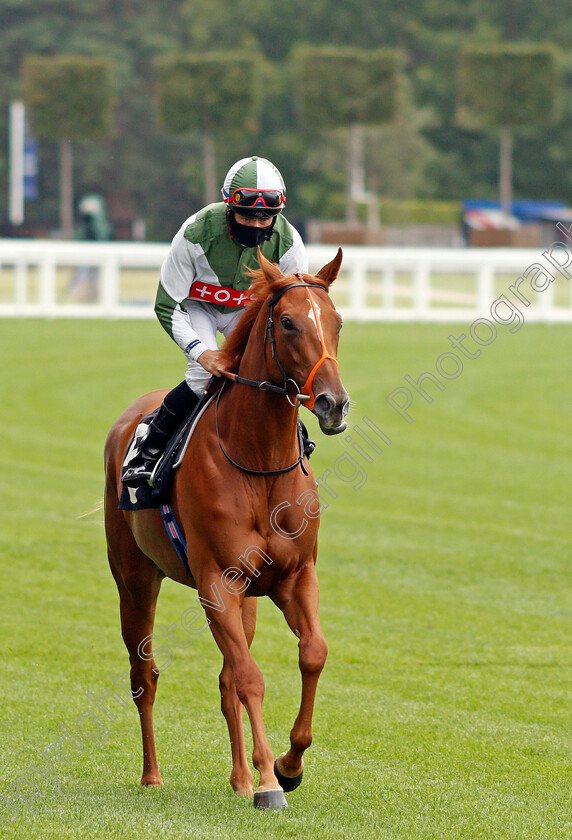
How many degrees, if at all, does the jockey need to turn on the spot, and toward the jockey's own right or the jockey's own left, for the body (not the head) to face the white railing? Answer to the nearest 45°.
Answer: approximately 135° to the jockey's own left

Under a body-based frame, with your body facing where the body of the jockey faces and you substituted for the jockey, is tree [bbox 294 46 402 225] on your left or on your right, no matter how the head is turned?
on your left

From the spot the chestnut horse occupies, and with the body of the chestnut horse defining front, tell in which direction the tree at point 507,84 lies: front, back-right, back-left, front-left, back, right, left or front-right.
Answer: back-left

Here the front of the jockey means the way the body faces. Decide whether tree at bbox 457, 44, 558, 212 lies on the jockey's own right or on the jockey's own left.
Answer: on the jockey's own left

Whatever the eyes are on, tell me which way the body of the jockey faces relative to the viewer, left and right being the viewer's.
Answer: facing the viewer and to the right of the viewer

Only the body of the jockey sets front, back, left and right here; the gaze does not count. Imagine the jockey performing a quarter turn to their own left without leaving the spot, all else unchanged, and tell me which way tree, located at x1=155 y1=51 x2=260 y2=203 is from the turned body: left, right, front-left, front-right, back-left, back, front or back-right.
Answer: front-left
